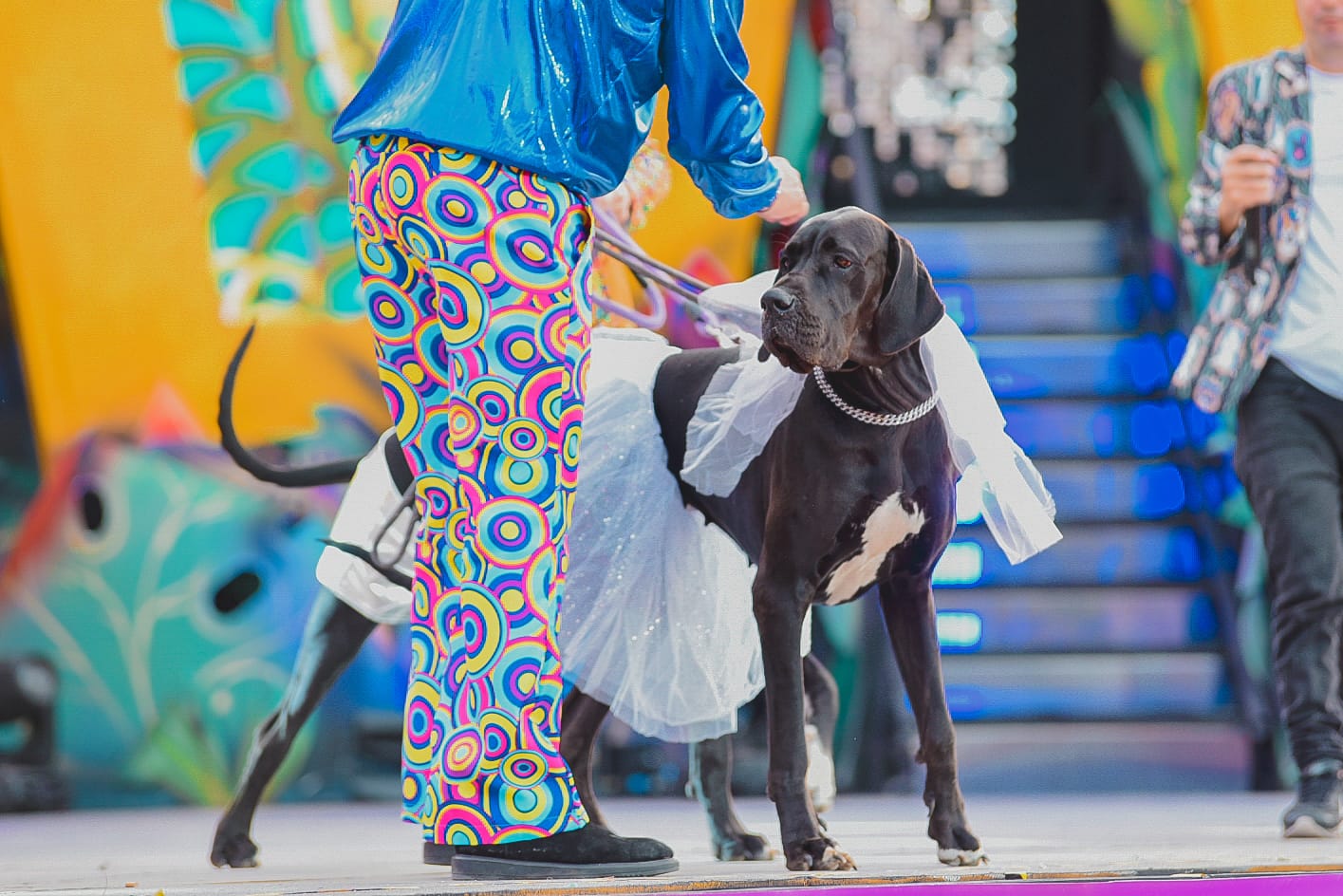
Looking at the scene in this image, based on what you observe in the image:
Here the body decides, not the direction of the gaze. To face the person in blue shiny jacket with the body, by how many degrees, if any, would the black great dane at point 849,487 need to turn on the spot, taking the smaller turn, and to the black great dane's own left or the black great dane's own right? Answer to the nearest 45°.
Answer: approximately 135° to the black great dane's own right

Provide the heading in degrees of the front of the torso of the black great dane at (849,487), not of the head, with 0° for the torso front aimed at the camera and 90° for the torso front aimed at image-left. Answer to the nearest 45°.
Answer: approximately 315°

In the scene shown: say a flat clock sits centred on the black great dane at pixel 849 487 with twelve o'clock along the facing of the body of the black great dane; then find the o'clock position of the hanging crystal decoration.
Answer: The hanging crystal decoration is roughly at 8 o'clock from the black great dane.
